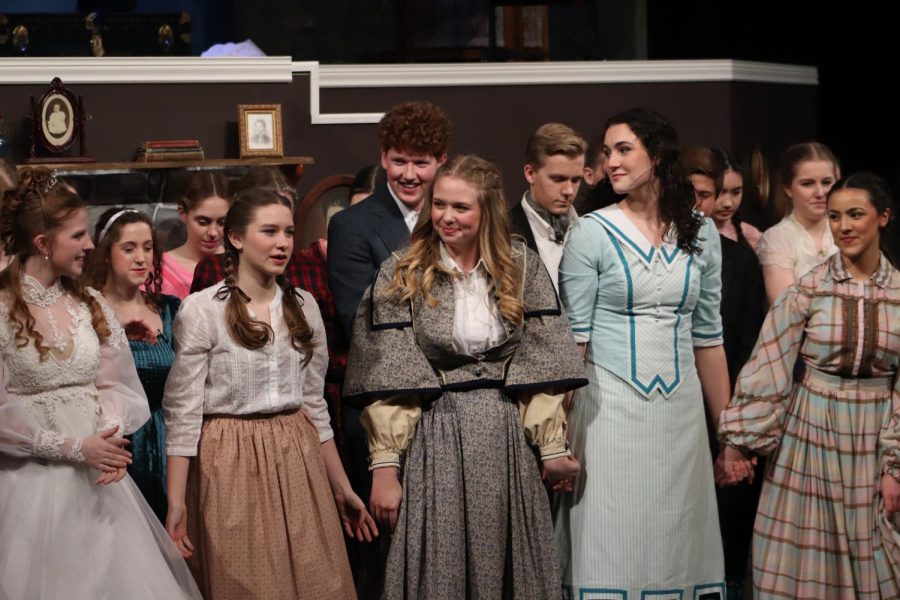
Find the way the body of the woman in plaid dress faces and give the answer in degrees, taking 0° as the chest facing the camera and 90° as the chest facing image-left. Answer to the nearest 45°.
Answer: approximately 0°

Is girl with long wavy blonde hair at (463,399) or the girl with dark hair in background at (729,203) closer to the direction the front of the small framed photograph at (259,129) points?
the girl with long wavy blonde hair

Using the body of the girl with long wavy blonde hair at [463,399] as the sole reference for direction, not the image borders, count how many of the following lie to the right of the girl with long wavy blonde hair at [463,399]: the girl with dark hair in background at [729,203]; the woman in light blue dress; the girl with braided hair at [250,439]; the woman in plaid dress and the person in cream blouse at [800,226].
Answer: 1

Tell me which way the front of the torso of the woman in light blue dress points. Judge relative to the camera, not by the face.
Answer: toward the camera

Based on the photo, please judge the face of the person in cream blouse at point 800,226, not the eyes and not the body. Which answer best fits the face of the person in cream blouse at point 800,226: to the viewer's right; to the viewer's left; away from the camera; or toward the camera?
toward the camera

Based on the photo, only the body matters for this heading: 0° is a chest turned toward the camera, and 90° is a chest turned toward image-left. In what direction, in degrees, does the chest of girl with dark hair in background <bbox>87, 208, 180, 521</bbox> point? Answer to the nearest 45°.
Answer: approximately 315°

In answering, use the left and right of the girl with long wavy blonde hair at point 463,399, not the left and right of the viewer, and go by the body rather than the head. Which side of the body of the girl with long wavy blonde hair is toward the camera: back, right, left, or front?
front

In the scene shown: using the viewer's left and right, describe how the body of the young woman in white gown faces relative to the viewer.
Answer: facing the viewer and to the right of the viewer

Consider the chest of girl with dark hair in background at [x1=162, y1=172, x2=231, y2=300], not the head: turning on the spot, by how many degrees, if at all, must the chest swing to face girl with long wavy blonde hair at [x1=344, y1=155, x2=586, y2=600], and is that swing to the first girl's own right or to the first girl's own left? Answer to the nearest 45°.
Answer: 0° — they already face them

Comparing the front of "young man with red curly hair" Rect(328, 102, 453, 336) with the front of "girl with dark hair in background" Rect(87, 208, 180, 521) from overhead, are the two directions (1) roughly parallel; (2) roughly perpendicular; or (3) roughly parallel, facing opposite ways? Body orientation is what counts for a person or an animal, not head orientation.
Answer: roughly parallel

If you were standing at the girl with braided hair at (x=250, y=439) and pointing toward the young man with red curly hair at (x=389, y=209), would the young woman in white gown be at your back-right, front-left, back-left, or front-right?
back-left

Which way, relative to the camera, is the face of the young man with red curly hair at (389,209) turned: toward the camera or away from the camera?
toward the camera

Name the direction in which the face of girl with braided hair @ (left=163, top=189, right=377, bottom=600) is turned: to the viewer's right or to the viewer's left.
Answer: to the viewer's right

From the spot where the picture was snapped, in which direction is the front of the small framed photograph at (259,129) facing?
facing the viewer
